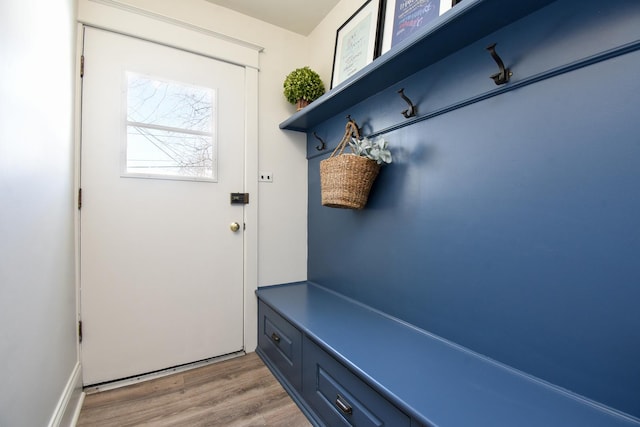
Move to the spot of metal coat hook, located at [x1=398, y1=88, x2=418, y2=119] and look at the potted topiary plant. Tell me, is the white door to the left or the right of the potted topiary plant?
left

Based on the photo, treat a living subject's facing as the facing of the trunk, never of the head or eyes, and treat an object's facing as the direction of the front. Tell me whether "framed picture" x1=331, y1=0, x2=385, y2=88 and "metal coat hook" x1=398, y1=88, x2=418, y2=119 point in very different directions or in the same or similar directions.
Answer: same or similar directions

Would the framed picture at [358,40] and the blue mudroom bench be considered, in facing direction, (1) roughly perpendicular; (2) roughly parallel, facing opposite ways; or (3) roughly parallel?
roughly parallel

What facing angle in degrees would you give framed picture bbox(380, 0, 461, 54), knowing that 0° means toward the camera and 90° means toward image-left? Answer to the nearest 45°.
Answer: approximately 45°

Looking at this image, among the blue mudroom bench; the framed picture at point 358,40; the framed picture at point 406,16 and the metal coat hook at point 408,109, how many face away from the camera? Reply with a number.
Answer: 0

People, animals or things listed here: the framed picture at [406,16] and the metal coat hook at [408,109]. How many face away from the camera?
0

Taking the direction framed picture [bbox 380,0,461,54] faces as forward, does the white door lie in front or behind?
in front

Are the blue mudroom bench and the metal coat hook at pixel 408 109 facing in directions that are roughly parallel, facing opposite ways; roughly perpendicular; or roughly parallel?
roughly parallel

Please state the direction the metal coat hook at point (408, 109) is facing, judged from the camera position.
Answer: facing the viewer and to the left of the viewer

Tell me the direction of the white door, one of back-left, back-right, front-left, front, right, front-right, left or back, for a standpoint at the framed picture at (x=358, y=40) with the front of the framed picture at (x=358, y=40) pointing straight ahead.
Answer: front-right

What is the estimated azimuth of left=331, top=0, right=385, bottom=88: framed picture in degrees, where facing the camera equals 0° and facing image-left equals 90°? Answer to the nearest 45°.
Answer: approximately 45°
